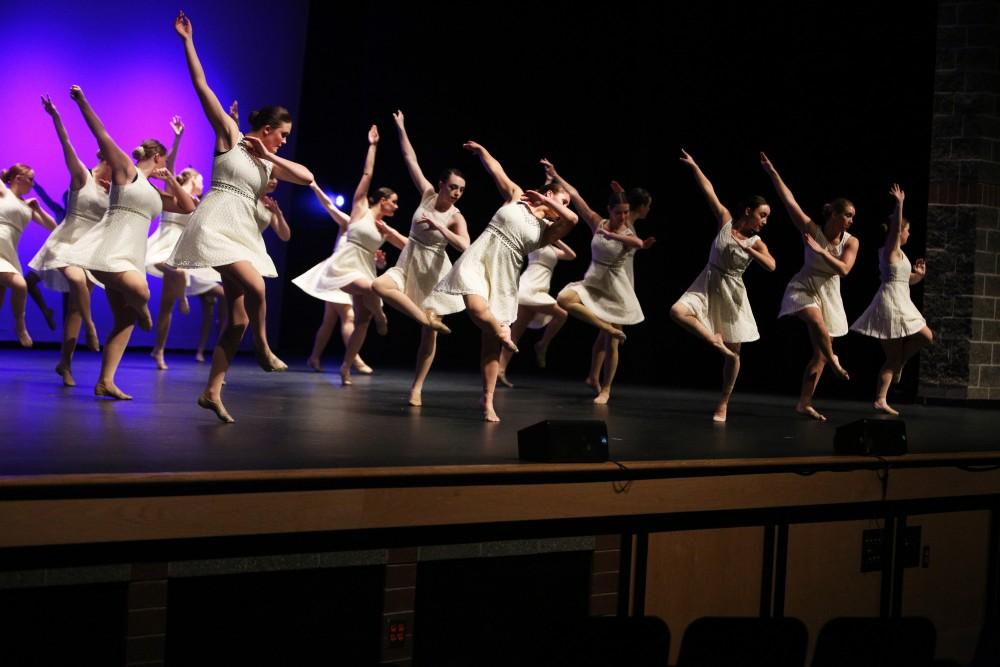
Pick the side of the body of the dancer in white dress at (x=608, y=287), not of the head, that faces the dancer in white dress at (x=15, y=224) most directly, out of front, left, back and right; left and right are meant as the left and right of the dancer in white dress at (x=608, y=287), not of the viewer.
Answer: right

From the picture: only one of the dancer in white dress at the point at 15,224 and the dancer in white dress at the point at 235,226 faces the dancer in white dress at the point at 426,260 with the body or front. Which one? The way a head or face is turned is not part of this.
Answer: the dancer in white dress at the point at 15,224

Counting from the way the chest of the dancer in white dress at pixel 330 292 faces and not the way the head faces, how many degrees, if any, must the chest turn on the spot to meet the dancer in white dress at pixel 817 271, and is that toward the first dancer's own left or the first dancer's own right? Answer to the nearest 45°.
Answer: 0° — they already face them

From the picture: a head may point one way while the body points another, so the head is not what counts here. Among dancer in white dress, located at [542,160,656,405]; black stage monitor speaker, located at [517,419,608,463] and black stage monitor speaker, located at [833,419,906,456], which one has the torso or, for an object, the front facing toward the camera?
the dancer in white dress

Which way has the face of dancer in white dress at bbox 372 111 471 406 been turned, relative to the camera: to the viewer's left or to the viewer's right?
to the viewer's right

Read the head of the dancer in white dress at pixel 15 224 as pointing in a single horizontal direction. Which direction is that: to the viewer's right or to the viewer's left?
to the viewer's right

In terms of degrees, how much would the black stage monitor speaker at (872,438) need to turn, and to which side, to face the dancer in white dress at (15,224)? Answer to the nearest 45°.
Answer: approximately 45° to its left

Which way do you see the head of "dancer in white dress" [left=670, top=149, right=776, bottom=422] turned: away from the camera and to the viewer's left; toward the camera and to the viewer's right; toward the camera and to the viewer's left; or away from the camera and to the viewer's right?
toward the camera and to the viewer's right

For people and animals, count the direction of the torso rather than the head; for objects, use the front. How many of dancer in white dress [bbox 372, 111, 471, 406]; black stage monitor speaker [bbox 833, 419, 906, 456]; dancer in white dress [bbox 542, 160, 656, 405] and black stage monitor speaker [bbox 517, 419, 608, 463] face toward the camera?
2

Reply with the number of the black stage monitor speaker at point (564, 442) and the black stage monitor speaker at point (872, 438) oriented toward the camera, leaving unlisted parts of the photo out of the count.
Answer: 0

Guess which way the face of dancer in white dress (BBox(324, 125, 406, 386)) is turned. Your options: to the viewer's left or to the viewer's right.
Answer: to the viewer's right

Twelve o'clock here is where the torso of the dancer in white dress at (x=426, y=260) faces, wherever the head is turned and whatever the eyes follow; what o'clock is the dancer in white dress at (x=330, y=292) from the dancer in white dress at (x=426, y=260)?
the dancer in white dress at (x=330, y=292) is roughly at 5 o'clock from the dancer in white dress at (x=426, y=260).

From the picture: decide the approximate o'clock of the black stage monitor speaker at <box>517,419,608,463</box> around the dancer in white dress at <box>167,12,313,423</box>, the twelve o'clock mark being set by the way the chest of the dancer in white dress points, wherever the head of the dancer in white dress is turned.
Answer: The black stage monitor speaker is roughly at 12 o'clock from the dancer in white dress.
